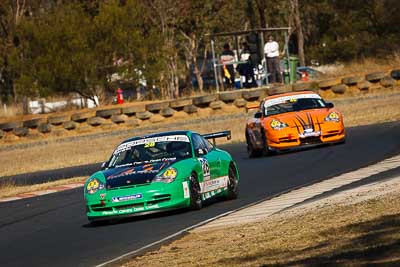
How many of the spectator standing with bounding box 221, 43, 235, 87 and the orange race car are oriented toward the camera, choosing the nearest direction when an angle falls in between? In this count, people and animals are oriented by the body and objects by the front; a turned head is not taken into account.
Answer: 2

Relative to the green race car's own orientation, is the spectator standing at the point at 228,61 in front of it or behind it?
behind

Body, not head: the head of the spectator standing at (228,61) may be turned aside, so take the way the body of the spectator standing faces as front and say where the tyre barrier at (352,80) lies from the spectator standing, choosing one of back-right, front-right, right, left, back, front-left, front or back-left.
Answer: front-left

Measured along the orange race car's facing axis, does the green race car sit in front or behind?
in front

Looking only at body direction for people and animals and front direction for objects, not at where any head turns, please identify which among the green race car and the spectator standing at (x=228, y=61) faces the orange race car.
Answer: the spectator standing

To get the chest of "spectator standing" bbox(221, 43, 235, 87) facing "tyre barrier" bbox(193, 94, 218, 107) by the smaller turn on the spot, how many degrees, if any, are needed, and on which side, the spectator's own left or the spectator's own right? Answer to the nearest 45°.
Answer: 0° — they already face it

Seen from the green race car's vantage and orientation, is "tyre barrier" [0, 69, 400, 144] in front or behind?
behind

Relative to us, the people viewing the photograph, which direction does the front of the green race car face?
facing the viewer and to the left of the viewer

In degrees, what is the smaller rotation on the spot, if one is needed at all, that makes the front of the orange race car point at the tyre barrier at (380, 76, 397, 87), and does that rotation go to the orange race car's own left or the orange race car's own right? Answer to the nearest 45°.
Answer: approximately 180°

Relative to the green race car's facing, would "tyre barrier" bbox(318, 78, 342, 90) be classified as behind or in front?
behind

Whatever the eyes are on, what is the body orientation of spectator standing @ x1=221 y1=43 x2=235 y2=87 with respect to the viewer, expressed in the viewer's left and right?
facing the viewer

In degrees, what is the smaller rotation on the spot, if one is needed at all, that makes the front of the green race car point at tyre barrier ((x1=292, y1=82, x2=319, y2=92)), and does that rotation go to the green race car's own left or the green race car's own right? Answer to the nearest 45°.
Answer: approximately 135° to the green race car's own right

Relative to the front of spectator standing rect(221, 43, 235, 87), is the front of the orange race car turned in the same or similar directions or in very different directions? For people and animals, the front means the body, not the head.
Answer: same or similar directions

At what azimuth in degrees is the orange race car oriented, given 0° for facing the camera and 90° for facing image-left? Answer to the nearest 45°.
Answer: approximately 0°
